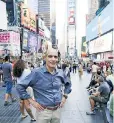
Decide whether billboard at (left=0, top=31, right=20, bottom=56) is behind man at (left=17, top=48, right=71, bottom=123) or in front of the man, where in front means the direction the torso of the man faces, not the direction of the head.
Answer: behind
